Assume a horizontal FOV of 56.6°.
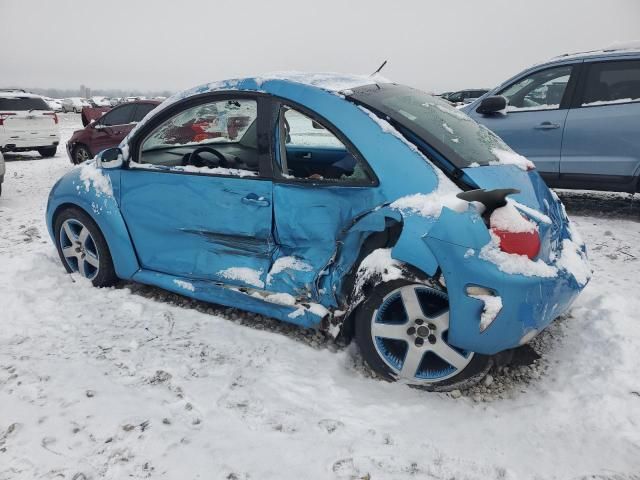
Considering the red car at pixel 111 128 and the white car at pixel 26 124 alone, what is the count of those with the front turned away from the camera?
1

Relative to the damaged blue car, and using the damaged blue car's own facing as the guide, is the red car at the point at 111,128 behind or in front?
in front

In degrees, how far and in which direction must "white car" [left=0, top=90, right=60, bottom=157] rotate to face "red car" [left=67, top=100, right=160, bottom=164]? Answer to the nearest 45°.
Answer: approximately 135° to its right

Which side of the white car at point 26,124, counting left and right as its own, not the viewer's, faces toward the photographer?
back

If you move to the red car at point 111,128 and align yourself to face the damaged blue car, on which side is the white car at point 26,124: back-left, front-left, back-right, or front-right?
back-right

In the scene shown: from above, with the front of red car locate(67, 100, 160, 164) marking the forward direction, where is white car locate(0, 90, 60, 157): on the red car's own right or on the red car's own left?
on the red car's own right

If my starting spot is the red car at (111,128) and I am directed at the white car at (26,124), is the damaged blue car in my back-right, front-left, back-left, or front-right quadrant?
back-left

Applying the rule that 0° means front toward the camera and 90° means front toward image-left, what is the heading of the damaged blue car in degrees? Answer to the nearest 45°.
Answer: approximately 135°

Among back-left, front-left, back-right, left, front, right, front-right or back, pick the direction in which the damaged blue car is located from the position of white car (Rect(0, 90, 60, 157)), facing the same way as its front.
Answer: back

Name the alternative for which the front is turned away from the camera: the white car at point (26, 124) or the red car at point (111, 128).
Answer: the white car

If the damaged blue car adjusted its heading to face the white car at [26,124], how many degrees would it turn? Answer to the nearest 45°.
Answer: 0° — it already faces it
